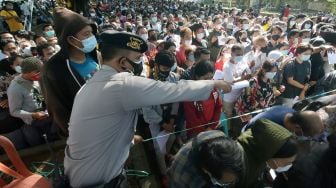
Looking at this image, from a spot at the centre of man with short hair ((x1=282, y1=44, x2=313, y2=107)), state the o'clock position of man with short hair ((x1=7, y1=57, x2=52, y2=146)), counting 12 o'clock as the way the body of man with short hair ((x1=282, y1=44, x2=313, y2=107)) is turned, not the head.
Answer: man with short hair ((x1=7, y1=57, x2=52, y2=146)) is roughly at 3 o'clock from man with short hair ((x1=282, y1=44, x2=313, y2=107)).

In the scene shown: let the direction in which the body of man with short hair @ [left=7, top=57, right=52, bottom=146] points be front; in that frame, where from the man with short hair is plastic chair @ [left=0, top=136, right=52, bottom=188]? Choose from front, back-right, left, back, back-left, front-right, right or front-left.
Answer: front-right

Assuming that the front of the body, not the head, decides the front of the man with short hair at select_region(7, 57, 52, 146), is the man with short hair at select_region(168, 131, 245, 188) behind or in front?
in front

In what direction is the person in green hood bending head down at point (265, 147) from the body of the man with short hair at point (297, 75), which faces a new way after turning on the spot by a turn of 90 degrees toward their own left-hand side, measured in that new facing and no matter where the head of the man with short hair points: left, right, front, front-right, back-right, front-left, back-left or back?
back-right

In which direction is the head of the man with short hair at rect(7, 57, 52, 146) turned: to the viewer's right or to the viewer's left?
to the viewer's right

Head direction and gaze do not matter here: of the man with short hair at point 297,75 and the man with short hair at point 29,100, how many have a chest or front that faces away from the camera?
0

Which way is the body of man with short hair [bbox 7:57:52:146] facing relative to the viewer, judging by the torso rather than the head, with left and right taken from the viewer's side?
facing the viewer and to the right of the viewer

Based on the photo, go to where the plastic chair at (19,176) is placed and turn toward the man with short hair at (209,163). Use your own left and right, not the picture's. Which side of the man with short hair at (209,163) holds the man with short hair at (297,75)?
left

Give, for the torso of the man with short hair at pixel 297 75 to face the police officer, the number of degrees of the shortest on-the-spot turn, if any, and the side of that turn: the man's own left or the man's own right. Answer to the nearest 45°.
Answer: approximately 45° to the man's own right
